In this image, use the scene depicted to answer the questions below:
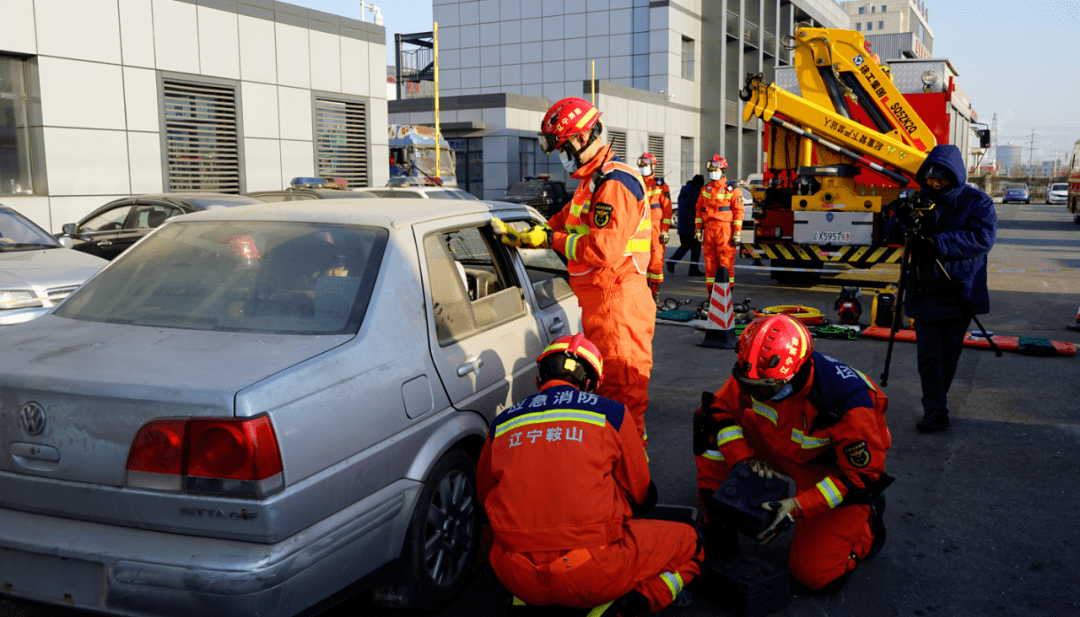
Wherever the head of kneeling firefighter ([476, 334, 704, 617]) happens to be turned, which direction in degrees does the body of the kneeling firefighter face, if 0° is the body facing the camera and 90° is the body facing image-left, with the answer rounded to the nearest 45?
approximately 225°

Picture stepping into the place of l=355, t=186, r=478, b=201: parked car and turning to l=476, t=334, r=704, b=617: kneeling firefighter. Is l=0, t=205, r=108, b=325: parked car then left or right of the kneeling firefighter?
right

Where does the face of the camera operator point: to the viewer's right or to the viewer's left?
to the viewer's left

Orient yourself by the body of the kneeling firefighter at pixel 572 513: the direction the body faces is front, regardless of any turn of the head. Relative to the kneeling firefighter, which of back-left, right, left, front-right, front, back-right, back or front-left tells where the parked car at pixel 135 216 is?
left

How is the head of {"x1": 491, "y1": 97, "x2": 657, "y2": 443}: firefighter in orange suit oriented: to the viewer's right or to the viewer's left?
to the viewer's left

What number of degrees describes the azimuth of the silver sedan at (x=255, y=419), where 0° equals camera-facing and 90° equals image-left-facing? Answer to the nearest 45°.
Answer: approximately 225°

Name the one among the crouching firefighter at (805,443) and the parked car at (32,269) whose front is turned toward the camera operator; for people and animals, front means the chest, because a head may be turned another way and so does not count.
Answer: the parked car

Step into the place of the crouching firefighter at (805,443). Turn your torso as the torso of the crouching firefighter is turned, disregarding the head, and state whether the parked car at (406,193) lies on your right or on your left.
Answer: on your right

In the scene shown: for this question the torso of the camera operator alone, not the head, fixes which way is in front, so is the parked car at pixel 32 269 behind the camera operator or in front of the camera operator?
in front

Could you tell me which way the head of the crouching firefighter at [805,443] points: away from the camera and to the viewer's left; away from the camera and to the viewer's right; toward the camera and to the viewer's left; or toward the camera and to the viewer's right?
toward the camera and to the viewer's left

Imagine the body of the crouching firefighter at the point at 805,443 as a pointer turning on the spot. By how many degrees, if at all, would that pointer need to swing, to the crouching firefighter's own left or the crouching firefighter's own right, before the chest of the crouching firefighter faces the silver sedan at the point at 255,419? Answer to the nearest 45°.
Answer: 0° — they already face it

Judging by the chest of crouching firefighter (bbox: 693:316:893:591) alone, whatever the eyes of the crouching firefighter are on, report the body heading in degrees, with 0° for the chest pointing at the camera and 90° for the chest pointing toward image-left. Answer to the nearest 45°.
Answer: approximately 45°

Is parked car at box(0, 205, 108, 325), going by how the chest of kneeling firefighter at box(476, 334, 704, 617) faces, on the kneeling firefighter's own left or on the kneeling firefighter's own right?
on the kneeling firefighter's own left

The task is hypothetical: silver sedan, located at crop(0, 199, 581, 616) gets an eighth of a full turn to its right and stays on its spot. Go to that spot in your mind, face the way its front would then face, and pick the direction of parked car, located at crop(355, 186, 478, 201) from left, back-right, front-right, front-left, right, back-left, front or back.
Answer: left

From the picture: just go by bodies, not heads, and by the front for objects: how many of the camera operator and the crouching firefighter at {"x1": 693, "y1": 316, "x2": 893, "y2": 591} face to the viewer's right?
0

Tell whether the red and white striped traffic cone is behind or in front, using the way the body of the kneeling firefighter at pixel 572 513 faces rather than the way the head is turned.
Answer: in front

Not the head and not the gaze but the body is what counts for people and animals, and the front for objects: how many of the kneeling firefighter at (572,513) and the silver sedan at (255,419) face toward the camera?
0

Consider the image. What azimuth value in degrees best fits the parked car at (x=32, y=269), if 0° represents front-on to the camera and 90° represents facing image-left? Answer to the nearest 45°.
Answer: approximately 315°
